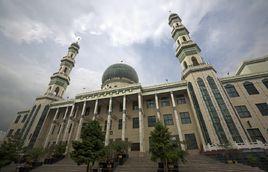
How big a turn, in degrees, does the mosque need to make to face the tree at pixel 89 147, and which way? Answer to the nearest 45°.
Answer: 0° — it already faces it

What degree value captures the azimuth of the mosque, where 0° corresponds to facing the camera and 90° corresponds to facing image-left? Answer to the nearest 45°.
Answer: approximately 45°

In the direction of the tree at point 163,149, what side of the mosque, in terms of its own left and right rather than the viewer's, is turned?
front
